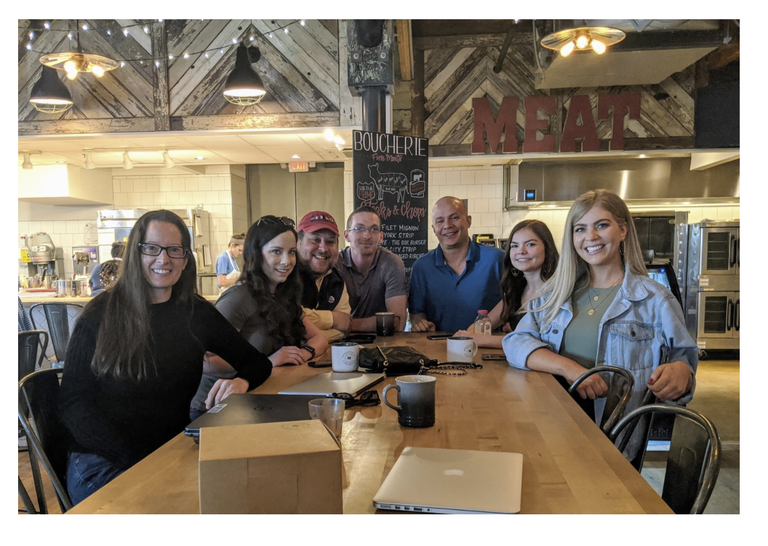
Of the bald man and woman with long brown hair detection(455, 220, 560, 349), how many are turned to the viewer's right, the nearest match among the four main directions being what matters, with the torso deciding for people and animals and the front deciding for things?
0

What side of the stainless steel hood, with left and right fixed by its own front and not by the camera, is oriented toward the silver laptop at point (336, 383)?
front

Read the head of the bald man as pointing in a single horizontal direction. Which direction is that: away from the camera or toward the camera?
toward the camera

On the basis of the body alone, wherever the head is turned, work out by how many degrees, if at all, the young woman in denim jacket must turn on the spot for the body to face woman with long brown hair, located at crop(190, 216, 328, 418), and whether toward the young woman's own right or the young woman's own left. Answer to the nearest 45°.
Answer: approximately 45° to the young woman's own right

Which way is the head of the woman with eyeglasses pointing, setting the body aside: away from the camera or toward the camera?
toward the camera

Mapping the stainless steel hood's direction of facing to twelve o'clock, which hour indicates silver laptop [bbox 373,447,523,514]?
The silver laptop is roughly at 12 o'clock from the stainless steel hood.

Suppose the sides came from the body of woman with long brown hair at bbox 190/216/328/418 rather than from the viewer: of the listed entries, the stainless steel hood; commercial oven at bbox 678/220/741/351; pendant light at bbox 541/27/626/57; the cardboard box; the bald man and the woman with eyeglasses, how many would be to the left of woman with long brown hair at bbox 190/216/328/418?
4

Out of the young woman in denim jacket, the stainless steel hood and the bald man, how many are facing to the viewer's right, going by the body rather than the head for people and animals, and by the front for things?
0

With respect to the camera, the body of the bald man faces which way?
toward the camera

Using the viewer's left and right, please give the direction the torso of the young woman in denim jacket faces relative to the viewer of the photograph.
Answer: facing the viewer and to the left of the viewer

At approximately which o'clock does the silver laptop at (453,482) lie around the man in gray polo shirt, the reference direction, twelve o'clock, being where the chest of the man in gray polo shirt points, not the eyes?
The silver laptop is roughly at 12 o'clock from the man in gray polo shirt.

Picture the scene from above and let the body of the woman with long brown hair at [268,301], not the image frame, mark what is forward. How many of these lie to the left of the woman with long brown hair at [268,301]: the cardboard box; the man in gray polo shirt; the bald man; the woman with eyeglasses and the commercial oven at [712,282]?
3

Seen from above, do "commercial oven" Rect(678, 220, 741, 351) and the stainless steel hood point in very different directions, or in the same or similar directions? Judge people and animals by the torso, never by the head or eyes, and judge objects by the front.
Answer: same or similar directions

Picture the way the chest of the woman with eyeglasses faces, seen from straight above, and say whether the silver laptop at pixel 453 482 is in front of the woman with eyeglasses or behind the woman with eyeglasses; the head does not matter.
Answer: in front

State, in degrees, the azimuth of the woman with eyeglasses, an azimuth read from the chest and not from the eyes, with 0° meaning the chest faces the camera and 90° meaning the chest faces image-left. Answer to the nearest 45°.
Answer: approximately 315°

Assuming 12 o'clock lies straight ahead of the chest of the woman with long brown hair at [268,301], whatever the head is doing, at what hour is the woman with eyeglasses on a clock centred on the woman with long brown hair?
The woman with eyeglasses is roughly at 3 o'clock from the woman with long brown hair.
